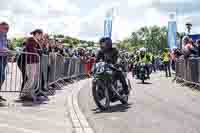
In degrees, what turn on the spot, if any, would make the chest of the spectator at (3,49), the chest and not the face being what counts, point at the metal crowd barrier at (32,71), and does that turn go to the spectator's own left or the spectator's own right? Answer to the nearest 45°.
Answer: approximately 45° to the spectator's own left

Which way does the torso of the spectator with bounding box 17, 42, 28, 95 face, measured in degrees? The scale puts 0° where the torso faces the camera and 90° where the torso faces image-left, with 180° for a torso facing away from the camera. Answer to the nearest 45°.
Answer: approximately 270°

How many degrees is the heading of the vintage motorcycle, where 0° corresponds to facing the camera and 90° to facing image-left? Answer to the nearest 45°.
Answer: approximately 45°

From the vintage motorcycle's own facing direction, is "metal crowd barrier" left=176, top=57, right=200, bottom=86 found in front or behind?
behind

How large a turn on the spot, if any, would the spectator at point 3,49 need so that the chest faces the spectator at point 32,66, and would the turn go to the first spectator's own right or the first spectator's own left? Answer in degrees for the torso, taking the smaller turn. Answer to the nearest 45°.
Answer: approximately 45° to the first spectator's own left

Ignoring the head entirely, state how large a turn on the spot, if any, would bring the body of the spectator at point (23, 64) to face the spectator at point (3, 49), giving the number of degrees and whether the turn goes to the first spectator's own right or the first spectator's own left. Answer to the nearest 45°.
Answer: approximately 135° to the first spectator's own right

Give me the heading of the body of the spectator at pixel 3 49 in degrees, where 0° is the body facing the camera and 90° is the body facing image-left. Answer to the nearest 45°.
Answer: approximately 270°

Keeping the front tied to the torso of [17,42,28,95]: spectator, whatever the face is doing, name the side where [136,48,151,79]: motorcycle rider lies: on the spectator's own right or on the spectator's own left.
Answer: on the spectator's own left

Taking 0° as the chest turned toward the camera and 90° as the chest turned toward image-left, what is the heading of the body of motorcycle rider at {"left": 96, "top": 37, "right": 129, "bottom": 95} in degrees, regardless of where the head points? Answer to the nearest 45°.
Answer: approximately 45°
